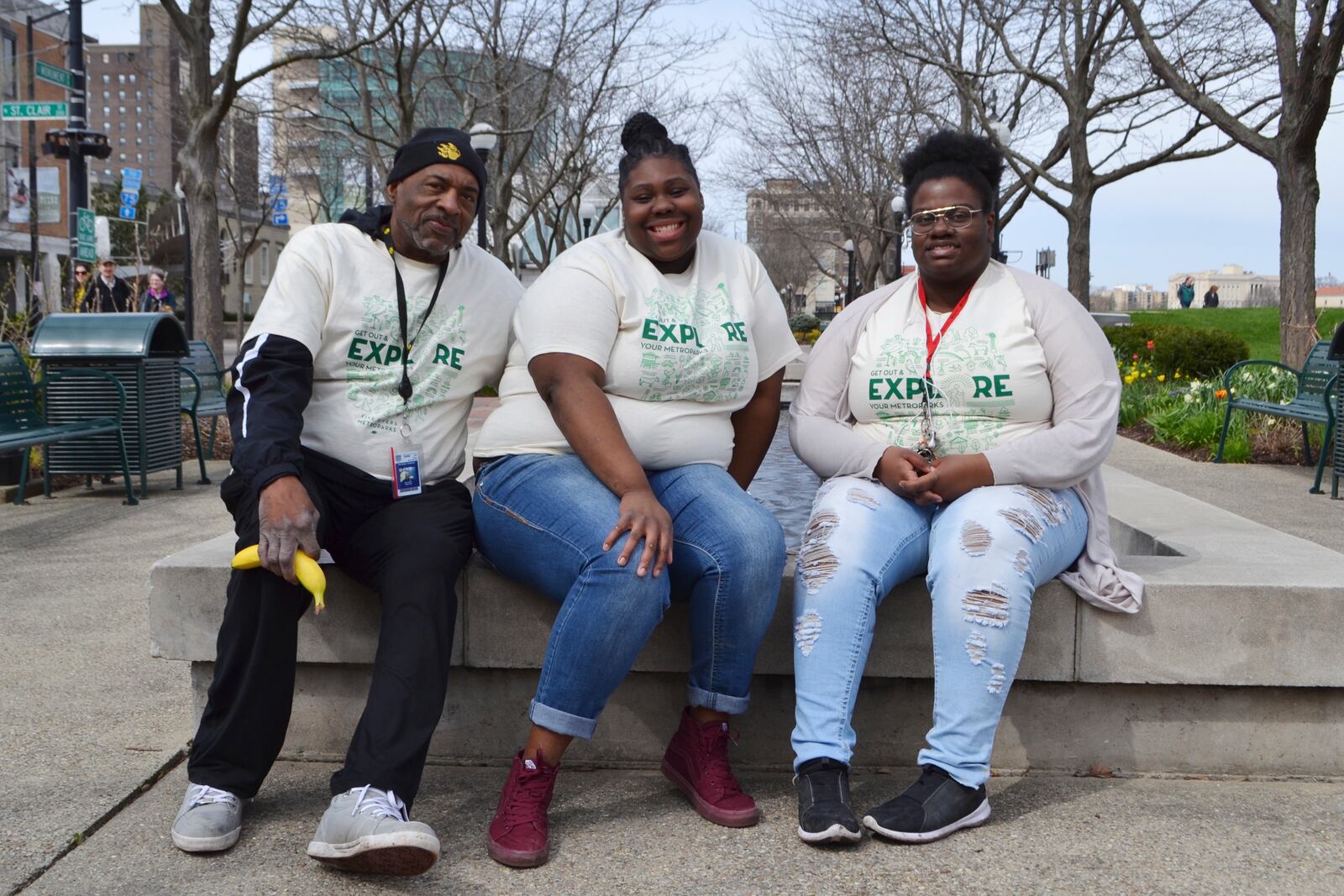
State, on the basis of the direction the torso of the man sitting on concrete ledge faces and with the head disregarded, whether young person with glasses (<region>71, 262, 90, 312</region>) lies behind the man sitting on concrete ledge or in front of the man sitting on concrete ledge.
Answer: behind

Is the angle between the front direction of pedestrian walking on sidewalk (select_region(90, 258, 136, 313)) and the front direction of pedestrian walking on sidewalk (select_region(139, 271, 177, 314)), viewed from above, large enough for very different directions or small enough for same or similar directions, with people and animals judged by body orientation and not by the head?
same or similar directions

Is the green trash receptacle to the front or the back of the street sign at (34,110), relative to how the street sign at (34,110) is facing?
to the front

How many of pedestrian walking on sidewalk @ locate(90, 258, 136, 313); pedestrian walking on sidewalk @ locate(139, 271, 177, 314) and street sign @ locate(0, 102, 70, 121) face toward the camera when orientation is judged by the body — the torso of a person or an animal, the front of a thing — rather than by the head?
3

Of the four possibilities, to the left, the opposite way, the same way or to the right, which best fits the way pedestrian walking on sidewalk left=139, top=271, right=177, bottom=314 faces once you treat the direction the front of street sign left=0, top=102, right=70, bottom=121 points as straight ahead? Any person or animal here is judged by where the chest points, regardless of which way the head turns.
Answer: the same way

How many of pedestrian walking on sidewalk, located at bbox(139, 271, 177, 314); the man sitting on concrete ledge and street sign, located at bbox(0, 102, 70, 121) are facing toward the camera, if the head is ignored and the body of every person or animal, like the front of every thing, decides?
3

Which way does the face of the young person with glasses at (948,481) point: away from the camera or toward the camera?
toward the camera

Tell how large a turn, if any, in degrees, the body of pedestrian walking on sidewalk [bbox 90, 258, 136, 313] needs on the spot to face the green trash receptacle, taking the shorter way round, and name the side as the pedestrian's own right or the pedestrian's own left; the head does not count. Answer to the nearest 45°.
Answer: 0° — they already face it

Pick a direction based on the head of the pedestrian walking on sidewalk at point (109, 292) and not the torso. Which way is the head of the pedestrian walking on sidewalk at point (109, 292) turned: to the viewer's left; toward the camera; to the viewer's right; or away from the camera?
toward the camera

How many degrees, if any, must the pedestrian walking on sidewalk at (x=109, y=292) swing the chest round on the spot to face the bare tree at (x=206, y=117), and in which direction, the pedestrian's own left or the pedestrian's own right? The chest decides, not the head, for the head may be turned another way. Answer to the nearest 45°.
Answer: approximately 45° to the pedestrian's own left

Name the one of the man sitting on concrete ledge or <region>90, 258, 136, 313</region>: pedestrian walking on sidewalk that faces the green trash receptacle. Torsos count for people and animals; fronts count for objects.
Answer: the pedestrian walking on sidewalk

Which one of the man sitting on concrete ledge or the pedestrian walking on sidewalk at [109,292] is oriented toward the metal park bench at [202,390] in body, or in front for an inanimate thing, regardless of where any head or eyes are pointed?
the pedestrian walking on sidewalk

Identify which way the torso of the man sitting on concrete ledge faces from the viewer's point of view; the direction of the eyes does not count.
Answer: toward the camera

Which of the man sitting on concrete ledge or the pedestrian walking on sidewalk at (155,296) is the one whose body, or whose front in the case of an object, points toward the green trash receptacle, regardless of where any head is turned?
the pedestrian walking on sidewalk

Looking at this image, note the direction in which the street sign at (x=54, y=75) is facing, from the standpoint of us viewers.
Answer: facing the viewer and to the right of the viewer

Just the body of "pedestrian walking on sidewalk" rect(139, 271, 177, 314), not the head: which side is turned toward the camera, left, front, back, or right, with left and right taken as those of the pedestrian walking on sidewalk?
front
